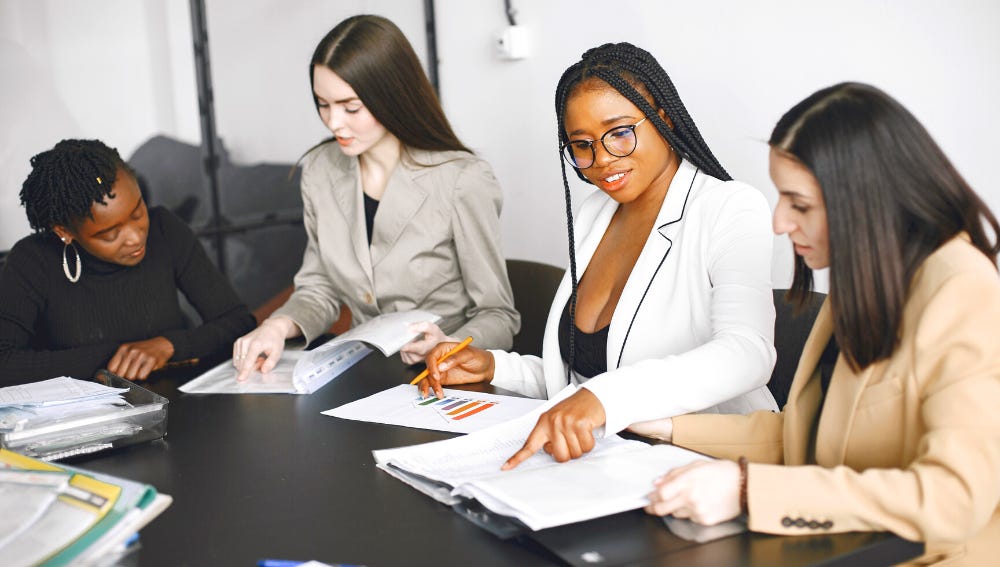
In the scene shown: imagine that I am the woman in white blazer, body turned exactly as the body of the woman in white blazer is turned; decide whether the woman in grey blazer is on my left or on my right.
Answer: on my right

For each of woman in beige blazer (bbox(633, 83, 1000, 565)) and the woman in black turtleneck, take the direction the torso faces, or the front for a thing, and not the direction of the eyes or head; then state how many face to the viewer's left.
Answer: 1

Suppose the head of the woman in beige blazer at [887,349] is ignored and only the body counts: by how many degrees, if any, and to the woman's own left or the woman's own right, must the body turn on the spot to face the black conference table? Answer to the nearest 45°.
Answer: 0° — they already face it

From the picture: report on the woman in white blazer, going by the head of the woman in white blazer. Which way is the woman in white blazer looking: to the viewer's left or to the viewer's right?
to the viewer's left

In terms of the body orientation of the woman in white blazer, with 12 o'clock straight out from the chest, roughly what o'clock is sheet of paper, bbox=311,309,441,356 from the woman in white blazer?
The sheet of paper is roughly at 2 o'clock from the woman in white blazer.

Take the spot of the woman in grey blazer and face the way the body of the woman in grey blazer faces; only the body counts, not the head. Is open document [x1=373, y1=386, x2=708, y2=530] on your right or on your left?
on your left

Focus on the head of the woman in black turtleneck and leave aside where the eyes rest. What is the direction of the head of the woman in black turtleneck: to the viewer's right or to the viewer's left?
to the viewer's right

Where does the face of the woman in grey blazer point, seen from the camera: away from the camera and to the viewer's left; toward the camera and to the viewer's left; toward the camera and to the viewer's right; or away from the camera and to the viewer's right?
toward the camera and to the viewer's left

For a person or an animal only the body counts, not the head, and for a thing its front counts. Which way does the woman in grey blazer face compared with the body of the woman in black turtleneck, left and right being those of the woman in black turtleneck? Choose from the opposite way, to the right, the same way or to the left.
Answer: to the right

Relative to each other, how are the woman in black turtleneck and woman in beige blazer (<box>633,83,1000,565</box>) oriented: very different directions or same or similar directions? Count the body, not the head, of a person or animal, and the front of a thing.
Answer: very different directions

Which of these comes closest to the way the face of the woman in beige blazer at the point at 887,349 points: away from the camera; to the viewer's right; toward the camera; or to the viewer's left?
to the viewer's left

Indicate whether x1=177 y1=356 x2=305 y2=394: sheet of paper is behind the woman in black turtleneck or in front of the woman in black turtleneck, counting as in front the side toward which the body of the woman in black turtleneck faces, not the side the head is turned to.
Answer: in front

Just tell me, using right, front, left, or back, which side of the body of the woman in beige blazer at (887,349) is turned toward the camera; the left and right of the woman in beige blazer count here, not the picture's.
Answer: left

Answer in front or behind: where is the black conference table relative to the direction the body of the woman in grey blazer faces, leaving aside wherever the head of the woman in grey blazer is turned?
in front

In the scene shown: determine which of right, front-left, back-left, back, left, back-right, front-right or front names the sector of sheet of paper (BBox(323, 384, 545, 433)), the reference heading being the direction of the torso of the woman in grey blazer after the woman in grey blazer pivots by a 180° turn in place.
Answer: back-right
